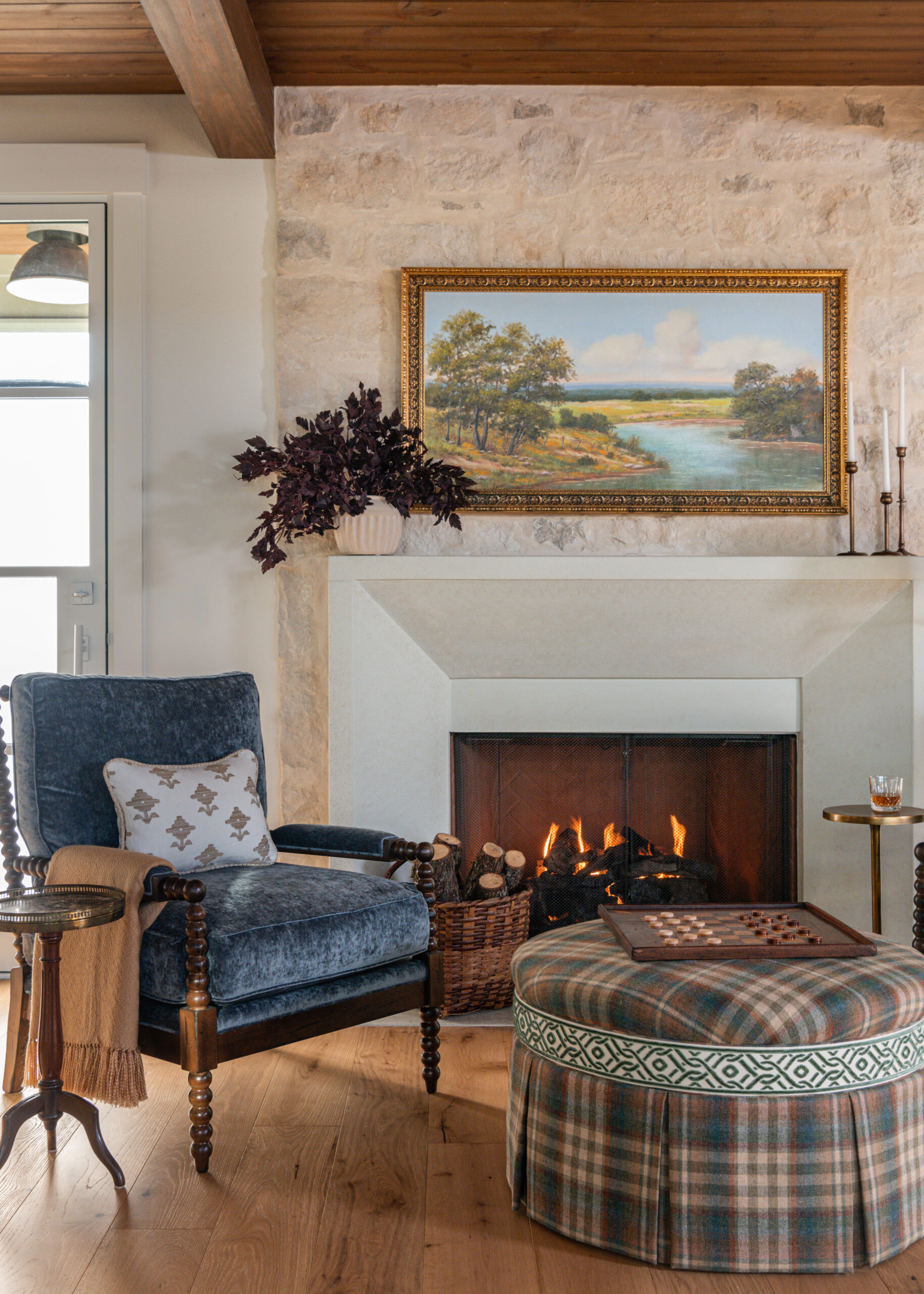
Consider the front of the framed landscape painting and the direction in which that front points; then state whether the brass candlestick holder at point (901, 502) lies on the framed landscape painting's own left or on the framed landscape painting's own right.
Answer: on the framed landscape painting's own left

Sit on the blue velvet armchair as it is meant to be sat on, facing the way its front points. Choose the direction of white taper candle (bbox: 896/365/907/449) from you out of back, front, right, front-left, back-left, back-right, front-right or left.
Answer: front-left

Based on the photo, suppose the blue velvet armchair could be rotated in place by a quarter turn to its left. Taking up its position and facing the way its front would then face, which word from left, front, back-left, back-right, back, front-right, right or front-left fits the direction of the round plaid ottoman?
right

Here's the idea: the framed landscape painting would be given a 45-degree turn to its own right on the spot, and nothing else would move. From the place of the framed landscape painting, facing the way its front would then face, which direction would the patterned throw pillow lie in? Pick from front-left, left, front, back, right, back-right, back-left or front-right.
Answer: front

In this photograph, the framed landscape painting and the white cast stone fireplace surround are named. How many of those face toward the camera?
2

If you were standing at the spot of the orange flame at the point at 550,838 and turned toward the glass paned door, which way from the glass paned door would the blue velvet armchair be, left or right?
left

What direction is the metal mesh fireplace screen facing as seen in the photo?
toward the camera

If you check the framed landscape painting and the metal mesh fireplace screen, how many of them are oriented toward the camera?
2

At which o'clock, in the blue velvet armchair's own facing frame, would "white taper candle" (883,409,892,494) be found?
The white taper candle is roughly at 10 o'clock from the blue velvet armchair.

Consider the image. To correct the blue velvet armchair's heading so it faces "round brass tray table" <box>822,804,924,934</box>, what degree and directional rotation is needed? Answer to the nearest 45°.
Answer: approximately 45° to its left

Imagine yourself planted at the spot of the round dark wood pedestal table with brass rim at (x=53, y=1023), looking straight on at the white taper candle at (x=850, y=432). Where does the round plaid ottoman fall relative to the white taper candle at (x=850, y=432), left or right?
right

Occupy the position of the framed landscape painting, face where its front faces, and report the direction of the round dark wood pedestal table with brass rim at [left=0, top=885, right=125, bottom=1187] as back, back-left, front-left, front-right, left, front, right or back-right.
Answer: front-right

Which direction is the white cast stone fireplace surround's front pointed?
toward the camera

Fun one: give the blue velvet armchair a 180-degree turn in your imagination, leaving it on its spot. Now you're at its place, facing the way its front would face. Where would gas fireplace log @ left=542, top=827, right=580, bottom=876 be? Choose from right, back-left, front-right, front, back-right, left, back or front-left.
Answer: right

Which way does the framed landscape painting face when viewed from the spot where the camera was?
facing the viewer
